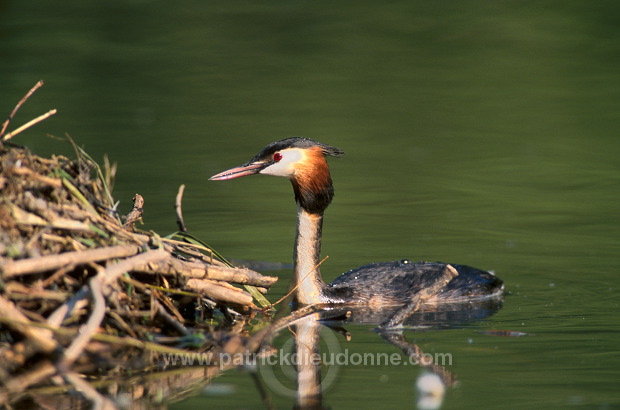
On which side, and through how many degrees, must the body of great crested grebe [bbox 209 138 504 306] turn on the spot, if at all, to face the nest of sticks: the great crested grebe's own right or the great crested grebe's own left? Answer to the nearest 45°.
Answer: approximately 45° to the great crested grebe's own left

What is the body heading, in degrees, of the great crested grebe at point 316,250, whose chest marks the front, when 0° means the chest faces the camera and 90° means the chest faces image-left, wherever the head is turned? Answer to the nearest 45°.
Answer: approximately 90°
